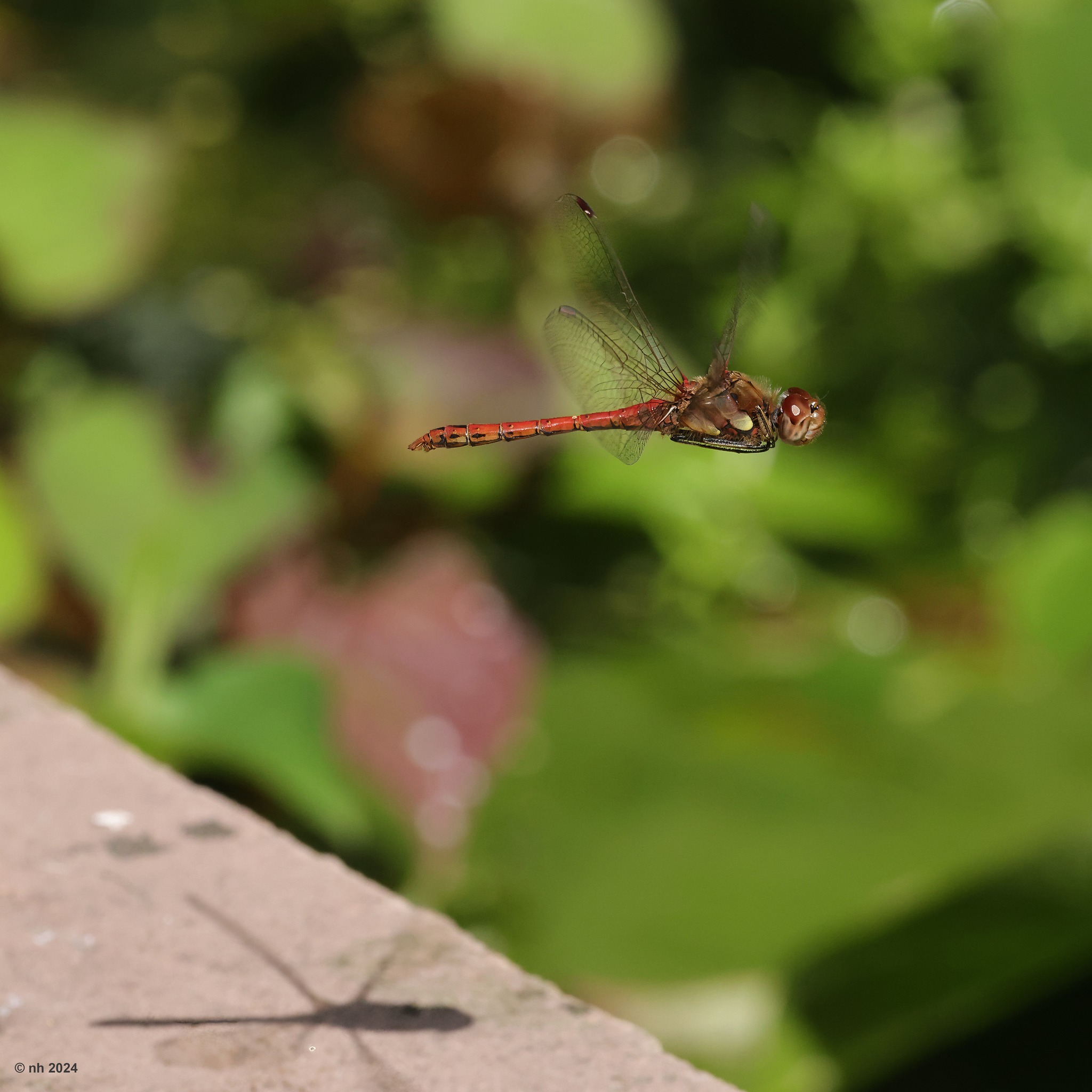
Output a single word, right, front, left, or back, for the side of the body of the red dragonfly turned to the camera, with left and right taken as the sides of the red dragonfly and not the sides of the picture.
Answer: right

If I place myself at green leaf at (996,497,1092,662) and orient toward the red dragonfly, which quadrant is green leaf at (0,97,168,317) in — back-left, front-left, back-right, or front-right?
front-right

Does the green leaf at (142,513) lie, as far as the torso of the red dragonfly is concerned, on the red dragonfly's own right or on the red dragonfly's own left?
on the red dragonfly's own left

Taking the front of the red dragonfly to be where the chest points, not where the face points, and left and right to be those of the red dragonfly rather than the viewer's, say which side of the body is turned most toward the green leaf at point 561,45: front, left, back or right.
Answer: left
